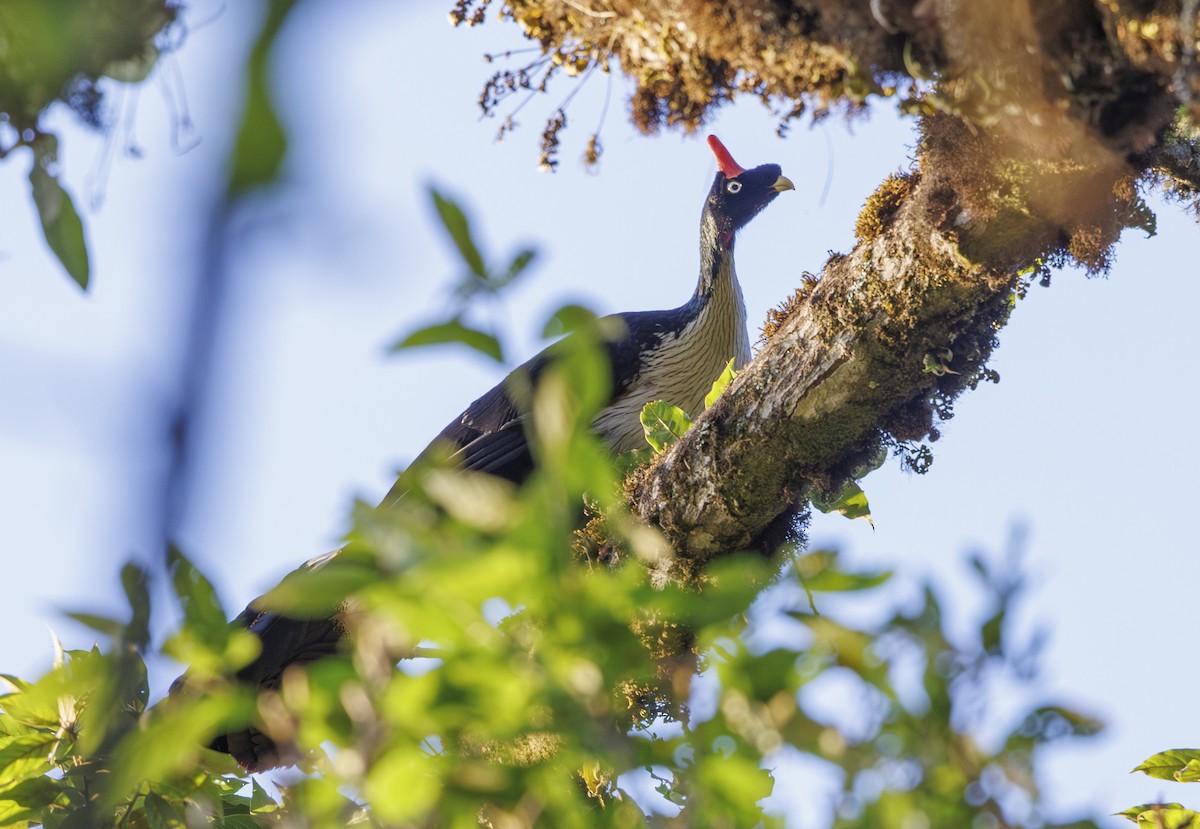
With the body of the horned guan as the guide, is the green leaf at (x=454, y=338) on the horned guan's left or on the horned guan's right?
on the horned guan's right

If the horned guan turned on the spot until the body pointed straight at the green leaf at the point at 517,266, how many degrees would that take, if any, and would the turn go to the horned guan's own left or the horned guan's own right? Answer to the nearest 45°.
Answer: approximately 90° to the horned guan's own right

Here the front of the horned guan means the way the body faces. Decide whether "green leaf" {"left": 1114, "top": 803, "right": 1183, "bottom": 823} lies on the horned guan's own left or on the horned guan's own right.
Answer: on the horned guan's own right

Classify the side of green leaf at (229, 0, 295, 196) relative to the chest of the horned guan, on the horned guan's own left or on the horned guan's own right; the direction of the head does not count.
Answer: on the horned guan's own right

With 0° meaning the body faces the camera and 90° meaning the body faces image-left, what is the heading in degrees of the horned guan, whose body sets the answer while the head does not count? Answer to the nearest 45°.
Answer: approximately 270°
